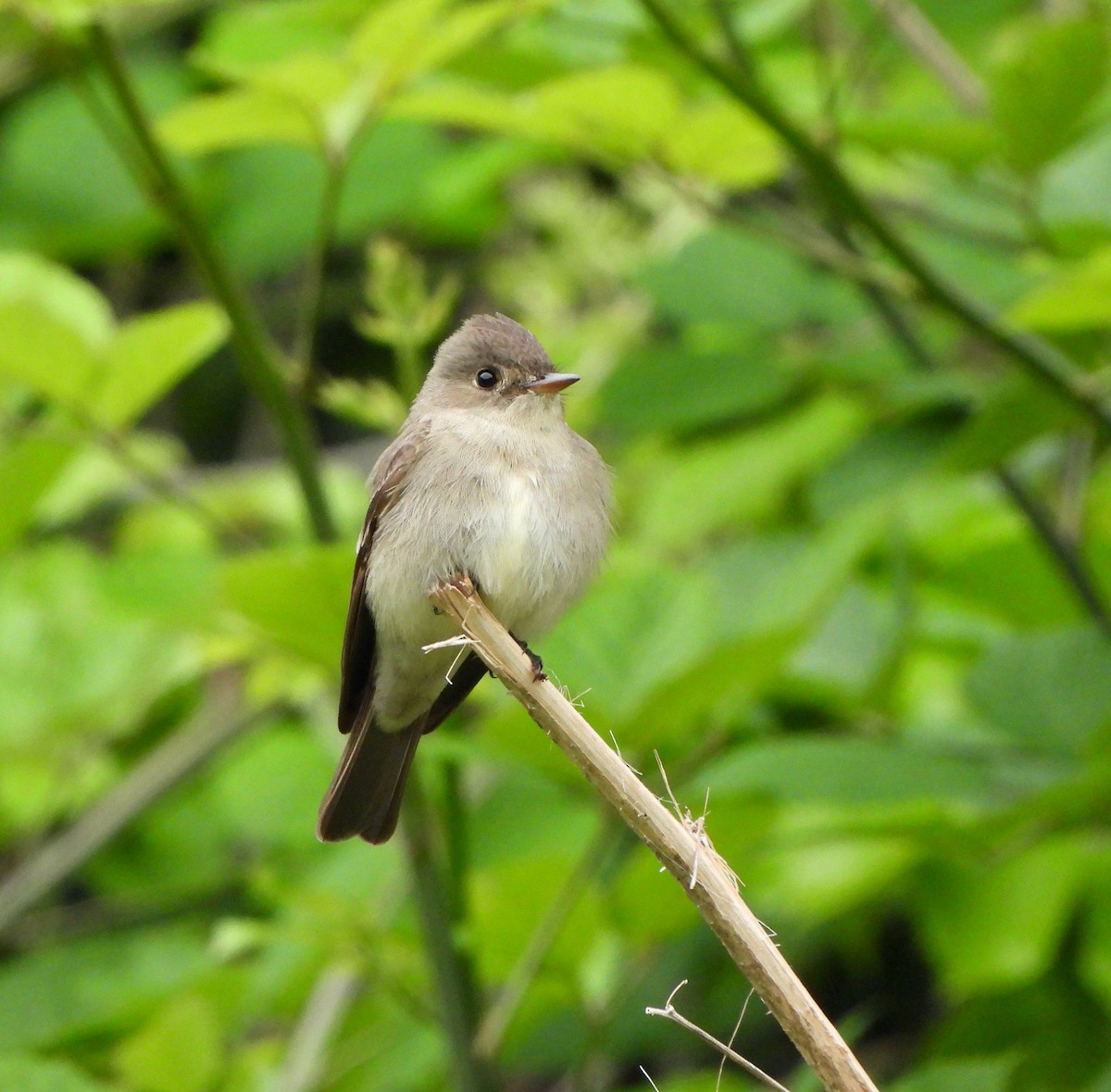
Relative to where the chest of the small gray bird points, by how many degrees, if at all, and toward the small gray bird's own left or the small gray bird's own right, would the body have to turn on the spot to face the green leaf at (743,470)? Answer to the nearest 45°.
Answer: approximately 90° to the small gray bird's own left

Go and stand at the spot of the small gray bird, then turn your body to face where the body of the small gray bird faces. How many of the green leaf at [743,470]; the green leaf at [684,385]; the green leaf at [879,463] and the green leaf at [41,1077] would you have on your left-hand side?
3

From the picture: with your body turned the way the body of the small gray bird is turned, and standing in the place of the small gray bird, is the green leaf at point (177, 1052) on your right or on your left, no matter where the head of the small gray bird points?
on your right

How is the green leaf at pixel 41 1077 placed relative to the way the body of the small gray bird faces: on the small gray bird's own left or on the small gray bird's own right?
on the small gray bird's own right

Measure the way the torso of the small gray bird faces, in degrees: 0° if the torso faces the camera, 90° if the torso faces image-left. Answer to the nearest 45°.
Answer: approximately 315°

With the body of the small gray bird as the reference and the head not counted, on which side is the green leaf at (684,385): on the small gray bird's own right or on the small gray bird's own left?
on the small gray bird's own left

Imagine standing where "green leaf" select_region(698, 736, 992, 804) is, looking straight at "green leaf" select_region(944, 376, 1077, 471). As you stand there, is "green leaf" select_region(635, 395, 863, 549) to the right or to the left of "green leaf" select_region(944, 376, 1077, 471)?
left
